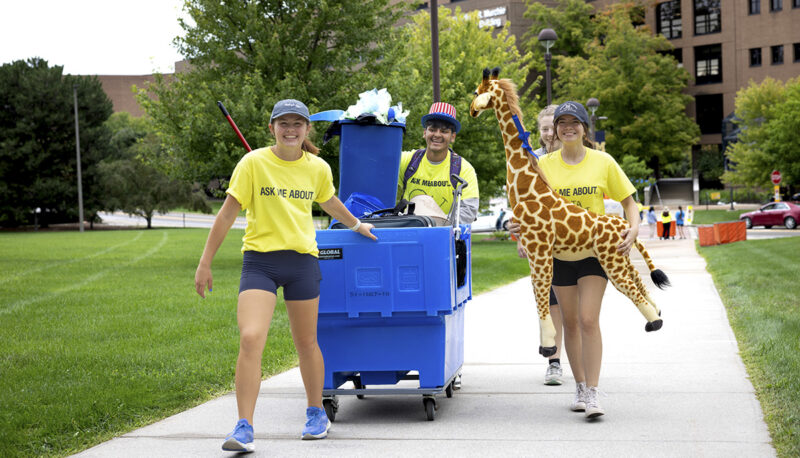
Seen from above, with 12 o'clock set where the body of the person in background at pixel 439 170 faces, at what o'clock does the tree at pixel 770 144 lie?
The tree is roughly at 7 o'clock from the person in background.

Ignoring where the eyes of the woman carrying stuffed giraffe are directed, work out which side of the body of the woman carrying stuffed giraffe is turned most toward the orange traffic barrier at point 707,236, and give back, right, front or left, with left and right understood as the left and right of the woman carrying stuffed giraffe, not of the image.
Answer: back

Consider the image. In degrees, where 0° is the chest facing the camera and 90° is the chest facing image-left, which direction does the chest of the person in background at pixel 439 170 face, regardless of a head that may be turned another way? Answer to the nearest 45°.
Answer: approximately 0°

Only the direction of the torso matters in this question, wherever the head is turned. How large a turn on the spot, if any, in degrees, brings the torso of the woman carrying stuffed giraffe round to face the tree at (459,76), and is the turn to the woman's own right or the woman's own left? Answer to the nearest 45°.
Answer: approximately 180°

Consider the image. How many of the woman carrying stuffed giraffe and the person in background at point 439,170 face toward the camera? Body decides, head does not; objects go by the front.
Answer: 2

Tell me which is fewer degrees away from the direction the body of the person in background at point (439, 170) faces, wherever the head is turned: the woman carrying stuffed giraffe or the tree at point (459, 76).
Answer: the woman carrying stuffed giraffe

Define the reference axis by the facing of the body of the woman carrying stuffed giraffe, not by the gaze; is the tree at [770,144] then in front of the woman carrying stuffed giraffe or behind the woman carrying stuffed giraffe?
behind

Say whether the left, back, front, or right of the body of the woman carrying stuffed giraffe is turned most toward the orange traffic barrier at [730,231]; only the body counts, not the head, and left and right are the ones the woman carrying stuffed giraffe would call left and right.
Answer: back

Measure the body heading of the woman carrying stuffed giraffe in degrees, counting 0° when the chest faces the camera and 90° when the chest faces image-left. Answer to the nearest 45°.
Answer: approximately 0°

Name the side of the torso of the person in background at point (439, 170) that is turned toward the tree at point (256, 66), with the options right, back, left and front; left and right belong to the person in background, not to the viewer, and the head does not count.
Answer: back

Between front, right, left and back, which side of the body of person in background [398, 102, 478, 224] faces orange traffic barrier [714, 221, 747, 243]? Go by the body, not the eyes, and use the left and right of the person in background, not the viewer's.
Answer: back
